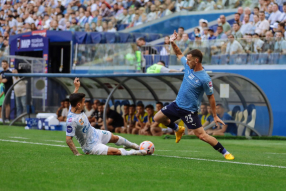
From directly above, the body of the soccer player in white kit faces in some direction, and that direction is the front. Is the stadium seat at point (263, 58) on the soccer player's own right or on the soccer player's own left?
on the soccer player's own left

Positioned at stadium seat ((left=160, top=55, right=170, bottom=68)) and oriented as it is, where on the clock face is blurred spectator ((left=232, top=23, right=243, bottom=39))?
The blurred spectator is roughly at 9 o'clock from the stadium seat.

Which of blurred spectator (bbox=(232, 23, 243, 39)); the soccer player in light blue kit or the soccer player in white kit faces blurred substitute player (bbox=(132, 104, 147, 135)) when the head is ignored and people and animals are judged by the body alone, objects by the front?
blurred spectator (bbox=(232, 23, 243, 39))

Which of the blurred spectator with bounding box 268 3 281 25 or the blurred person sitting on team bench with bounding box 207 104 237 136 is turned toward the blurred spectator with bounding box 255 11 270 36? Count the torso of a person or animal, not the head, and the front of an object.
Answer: the blurred spectator with bounding box 268 3 281 25

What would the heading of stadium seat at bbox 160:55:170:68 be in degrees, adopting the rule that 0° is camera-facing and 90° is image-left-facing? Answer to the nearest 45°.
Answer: approximately 0°

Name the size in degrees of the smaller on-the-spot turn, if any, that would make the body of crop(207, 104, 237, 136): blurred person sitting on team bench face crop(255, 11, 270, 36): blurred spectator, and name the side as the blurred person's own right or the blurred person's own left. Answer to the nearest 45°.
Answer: approximately 135° to the blurred person's own right

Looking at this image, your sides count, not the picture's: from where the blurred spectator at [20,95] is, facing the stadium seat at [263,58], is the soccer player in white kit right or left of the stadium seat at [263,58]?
right

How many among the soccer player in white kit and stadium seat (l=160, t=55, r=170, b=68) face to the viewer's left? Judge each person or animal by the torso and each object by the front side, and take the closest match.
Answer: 0

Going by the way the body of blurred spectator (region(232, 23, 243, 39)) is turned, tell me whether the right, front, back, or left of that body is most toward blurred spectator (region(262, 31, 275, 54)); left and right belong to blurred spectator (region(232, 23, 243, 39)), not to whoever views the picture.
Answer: left

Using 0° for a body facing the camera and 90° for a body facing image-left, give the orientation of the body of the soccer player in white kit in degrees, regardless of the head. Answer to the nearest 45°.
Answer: approximately 315°
